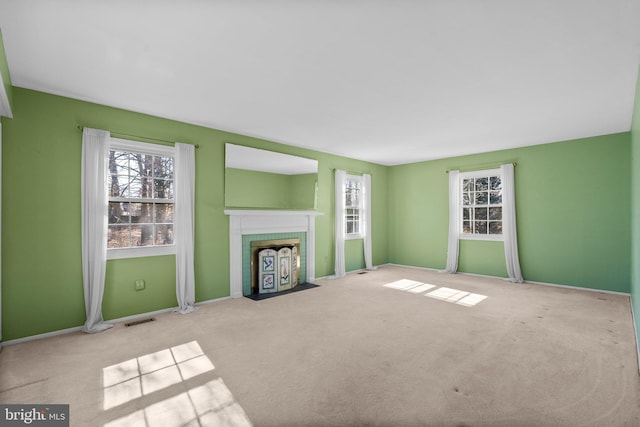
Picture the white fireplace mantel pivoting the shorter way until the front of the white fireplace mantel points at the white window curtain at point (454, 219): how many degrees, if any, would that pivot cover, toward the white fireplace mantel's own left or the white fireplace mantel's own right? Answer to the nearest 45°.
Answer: approximately 45° to the white fireplace mantel's own left

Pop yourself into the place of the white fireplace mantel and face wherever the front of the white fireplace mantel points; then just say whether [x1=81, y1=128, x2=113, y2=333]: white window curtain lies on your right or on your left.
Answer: on your right

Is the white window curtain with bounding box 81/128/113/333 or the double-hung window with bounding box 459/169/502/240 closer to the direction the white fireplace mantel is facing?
the double-hung window

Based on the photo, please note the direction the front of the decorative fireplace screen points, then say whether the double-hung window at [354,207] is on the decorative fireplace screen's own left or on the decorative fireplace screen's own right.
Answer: on the decorative fireplace screen's own left

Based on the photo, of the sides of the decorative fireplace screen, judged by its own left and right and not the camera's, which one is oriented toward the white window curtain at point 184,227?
right

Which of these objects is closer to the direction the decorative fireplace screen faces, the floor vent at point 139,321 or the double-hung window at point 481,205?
the double-hung window

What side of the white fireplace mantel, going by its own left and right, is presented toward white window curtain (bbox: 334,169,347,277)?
left

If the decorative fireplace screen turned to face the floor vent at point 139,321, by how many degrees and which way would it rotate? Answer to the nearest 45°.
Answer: approximately 90° to its right

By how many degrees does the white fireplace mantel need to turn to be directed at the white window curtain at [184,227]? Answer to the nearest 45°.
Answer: approximately 90° to its right

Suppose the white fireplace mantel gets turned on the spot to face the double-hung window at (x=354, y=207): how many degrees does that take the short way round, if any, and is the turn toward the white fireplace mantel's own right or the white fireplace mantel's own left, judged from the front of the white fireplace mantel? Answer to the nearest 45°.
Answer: approximately 90° to the white fireplace mantel's own left
